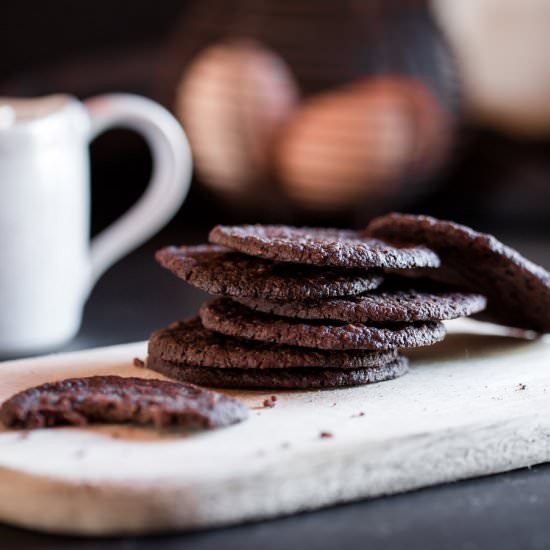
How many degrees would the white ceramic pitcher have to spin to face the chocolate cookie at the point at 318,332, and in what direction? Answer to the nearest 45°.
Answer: approximately 135° to its left

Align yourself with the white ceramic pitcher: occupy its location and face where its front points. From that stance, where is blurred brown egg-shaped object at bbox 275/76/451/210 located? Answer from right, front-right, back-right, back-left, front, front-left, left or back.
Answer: back-right

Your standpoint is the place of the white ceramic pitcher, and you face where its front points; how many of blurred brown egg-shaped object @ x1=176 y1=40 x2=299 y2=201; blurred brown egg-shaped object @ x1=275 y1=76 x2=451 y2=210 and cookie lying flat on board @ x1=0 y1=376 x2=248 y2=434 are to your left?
1

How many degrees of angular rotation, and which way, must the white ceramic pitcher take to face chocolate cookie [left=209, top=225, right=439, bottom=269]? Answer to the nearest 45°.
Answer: approximately 135° to its left

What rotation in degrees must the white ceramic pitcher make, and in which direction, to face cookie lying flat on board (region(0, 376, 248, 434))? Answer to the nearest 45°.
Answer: approximately 90° to its left

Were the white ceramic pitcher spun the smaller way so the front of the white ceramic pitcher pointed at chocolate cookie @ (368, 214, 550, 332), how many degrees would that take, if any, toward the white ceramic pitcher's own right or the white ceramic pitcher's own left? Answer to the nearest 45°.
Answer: approximately 135° to the white ceramic pitcher's own left

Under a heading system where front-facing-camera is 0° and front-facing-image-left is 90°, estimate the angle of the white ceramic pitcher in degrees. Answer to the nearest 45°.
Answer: approximately 90°
